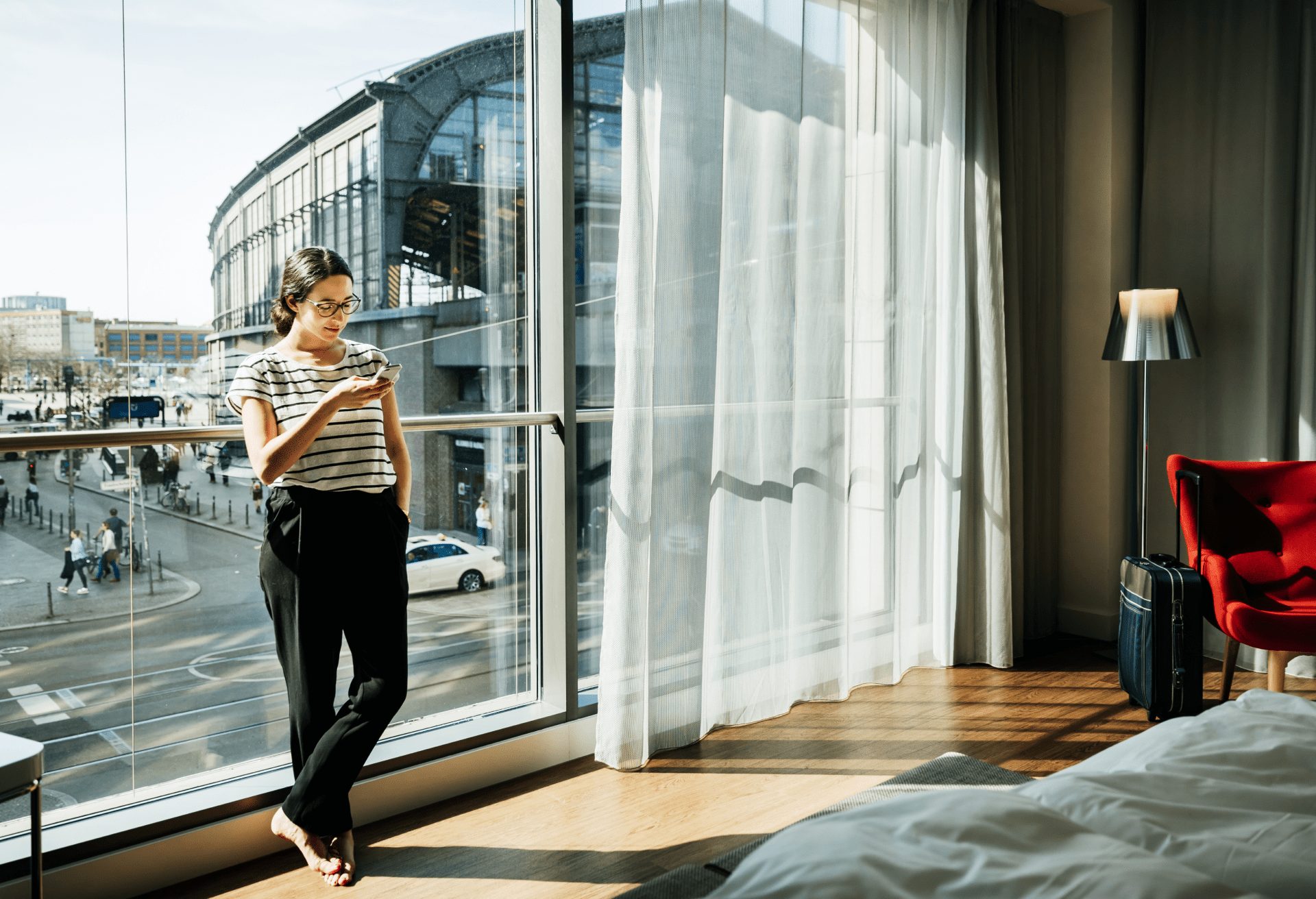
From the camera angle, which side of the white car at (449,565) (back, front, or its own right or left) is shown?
left

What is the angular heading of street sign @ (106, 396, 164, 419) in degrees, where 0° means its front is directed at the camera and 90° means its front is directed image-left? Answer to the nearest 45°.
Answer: approximately 0°

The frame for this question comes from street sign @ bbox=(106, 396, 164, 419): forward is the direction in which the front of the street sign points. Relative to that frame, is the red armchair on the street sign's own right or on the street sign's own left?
on the street sign's own left
